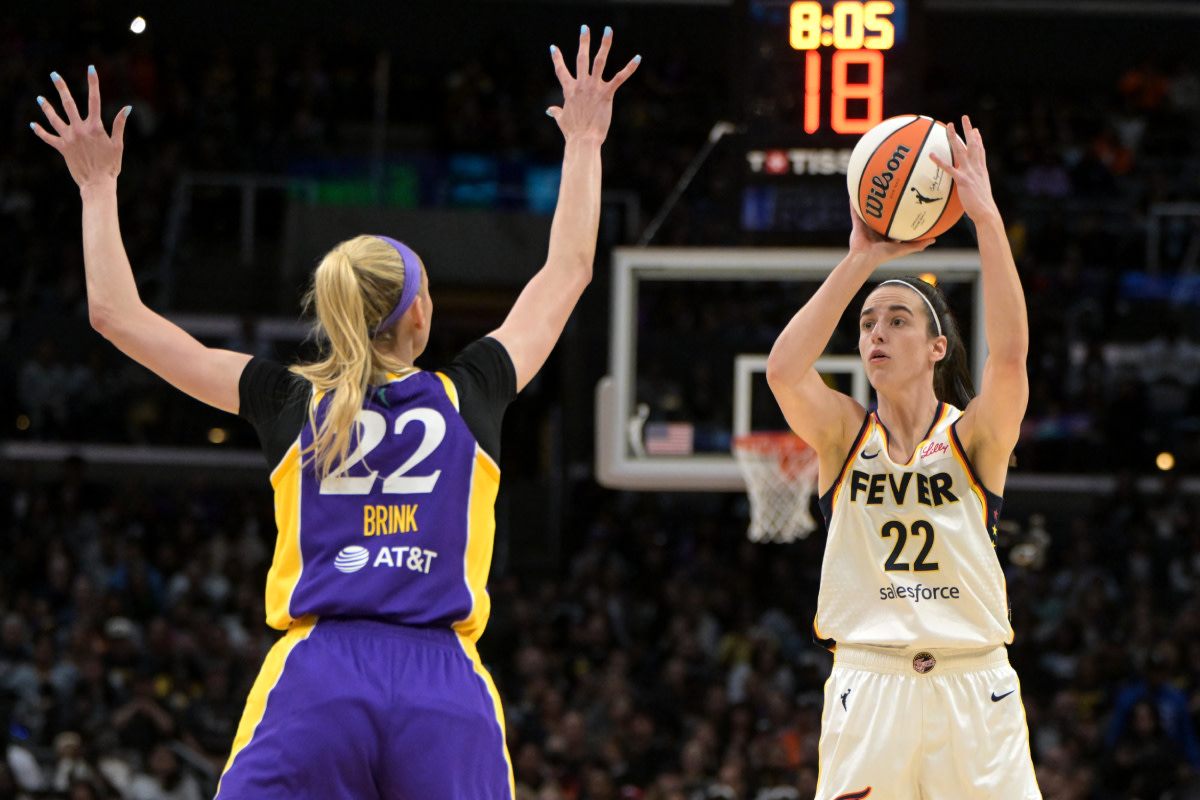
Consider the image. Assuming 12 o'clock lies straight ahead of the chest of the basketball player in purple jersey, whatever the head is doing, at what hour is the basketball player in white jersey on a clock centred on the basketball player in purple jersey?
The basketball player in white jersey is roughly at 2 o'clock from the basketball player in purple jersey.

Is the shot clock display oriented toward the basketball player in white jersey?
yes

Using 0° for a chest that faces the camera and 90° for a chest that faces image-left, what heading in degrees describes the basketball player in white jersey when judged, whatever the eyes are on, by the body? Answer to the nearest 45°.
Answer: approximately 0°

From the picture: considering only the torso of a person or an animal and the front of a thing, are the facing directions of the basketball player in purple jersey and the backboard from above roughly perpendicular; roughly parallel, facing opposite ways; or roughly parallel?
roughly parallel, facing opposite ways

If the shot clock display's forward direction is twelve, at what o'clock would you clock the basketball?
The basketball is roughly at 12 o'clock from the shot clock display.

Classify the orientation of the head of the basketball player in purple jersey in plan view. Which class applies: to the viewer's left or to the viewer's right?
to the viewer's right

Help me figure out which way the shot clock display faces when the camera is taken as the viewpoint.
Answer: facing the viewer

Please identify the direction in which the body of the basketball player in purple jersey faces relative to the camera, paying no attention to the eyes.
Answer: away from the camera

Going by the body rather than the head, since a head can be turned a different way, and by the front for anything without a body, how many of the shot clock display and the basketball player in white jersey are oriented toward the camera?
2

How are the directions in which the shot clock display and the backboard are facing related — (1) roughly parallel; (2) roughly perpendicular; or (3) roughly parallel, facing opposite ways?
roughly parallel

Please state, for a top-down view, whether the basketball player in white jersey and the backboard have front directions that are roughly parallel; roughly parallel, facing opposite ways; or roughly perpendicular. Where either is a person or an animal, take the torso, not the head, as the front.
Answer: roughly parallel

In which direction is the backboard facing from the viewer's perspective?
toward the camera

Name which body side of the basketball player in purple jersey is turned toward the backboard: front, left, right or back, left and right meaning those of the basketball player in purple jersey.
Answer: front

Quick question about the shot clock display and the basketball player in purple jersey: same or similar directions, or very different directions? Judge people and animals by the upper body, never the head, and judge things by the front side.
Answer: very different directions

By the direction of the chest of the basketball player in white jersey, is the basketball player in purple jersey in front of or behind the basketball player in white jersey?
in front

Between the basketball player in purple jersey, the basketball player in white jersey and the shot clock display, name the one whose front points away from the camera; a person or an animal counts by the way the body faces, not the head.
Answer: the basketball player in purple jersey
